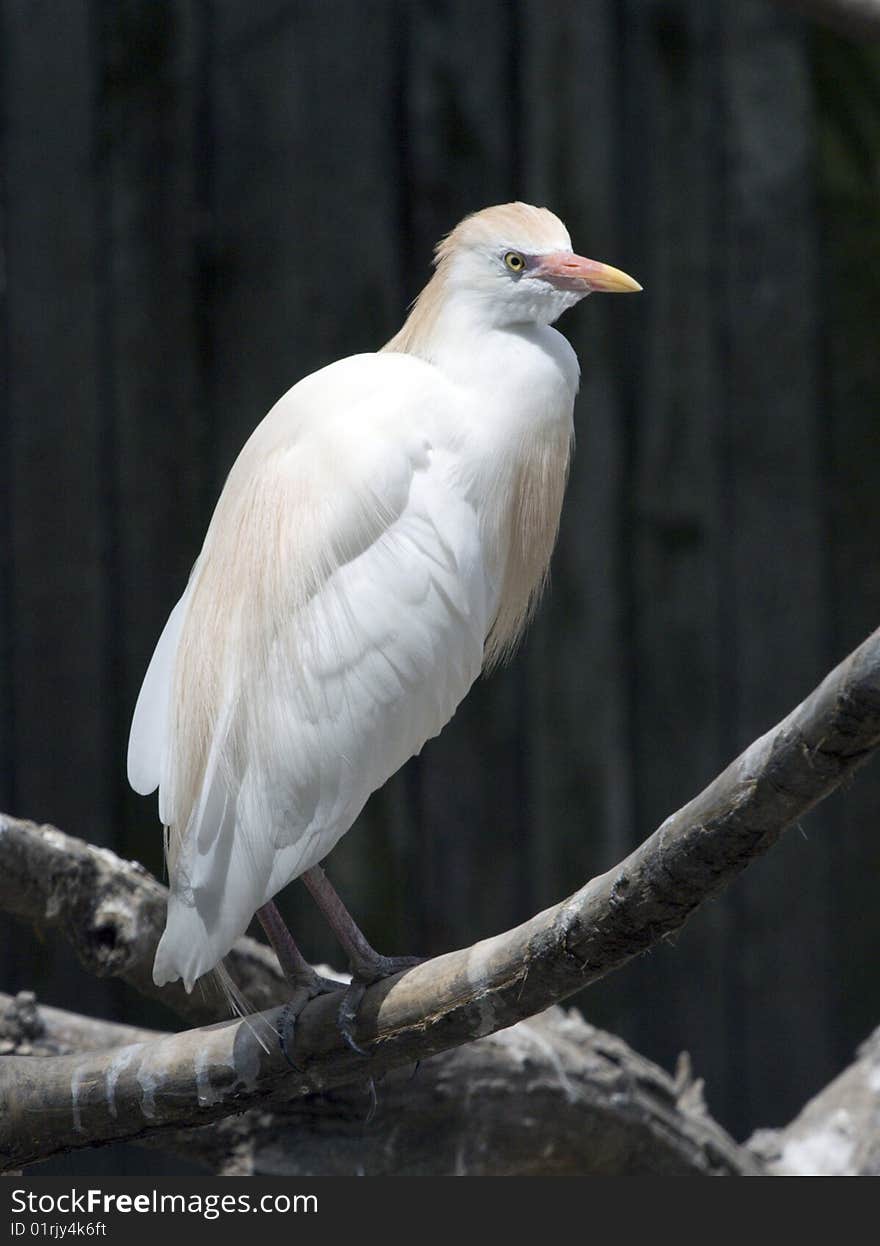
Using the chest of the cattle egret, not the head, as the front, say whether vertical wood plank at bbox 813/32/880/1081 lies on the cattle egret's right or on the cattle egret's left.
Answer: on the cattle egret's left

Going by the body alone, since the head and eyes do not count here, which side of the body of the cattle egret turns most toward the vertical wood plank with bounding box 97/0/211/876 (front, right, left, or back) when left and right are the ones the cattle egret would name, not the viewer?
left

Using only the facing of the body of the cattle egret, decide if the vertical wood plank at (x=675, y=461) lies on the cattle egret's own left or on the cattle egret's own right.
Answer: on the cattle egret's own left

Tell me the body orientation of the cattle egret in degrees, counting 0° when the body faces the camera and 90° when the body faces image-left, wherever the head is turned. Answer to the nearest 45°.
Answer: approximately 270°

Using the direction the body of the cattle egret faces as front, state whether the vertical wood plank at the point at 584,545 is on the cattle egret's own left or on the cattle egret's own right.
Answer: on the cattle egret's own left
